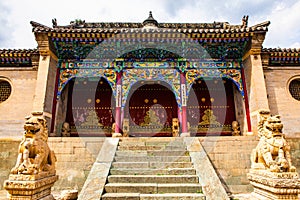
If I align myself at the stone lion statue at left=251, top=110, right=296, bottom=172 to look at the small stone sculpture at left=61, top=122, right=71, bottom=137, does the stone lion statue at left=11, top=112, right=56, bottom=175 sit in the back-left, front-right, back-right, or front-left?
front-left

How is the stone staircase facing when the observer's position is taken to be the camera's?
facing the viewer

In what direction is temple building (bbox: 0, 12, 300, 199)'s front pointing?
toward the camera

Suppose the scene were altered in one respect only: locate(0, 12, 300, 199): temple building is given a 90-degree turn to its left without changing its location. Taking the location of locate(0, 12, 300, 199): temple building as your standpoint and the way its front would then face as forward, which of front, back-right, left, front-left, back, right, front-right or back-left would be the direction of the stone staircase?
right

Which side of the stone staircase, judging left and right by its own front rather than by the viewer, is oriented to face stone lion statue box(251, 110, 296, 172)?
left

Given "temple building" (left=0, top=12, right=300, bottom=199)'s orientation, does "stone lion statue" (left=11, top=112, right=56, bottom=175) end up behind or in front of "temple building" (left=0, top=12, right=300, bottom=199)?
in front

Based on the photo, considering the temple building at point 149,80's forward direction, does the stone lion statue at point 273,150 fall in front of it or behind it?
in front

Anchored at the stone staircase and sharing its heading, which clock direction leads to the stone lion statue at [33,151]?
The stone lion statue is roughly at 2 o'clock from the stone staircase.

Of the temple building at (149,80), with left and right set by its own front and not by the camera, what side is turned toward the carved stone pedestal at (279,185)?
front

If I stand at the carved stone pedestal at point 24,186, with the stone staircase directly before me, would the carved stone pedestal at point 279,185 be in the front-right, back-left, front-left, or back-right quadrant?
front-right
